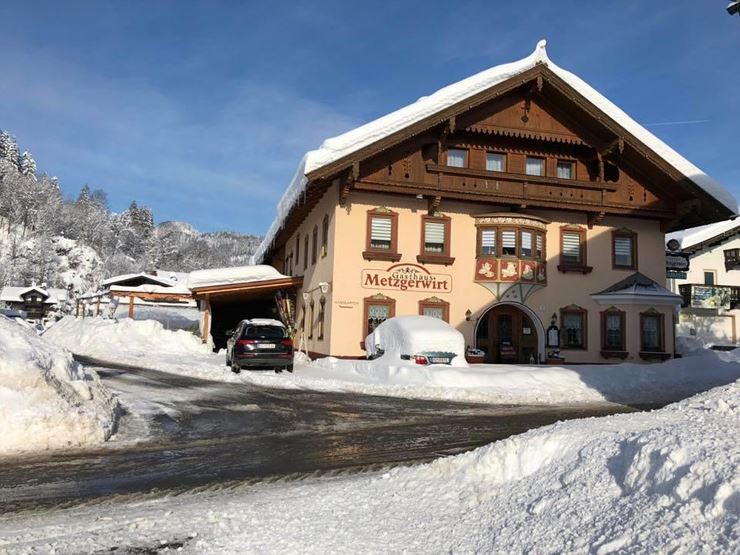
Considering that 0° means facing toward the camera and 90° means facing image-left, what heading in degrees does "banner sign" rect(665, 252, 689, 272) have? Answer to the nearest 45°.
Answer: approximately 0°

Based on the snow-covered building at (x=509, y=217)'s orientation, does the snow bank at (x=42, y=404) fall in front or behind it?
in front

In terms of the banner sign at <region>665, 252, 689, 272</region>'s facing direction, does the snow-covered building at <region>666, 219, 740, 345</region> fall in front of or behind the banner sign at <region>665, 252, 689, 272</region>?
behind

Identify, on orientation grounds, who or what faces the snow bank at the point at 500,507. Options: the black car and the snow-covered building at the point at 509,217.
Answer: the snow-covered building

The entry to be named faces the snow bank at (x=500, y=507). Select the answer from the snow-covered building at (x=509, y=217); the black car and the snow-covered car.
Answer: the snow-covered building

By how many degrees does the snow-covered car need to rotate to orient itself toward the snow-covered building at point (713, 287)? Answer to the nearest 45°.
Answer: approximately 90° to its right

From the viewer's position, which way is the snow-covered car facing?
facing away from the viewer and to the left of the viewer

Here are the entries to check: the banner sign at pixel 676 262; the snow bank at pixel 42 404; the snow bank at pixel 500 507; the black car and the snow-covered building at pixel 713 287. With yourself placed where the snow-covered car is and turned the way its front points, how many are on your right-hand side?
2

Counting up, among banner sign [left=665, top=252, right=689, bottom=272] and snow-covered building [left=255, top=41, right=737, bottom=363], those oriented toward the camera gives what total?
2
